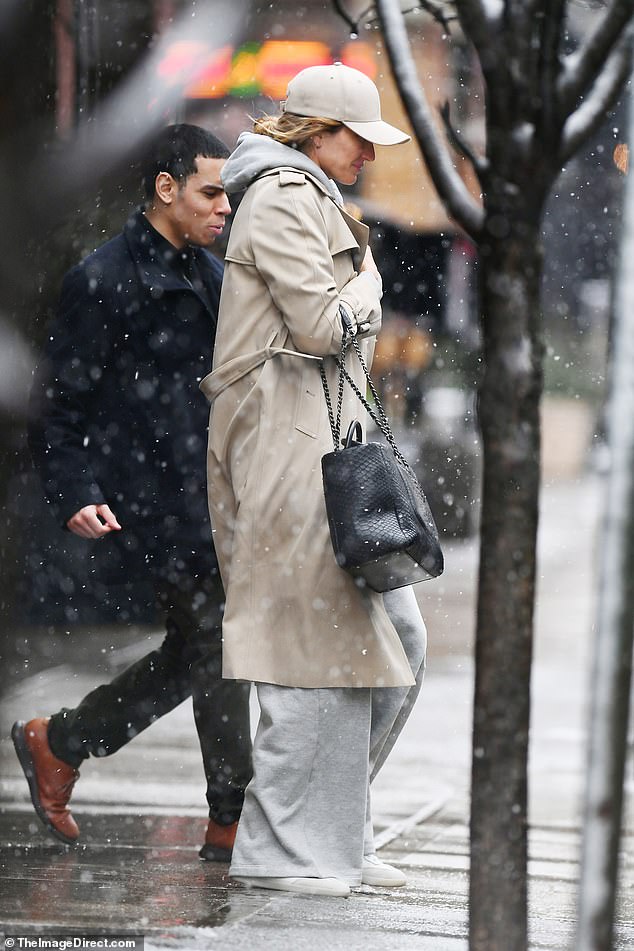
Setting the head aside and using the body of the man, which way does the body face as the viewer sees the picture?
to the viewer's right

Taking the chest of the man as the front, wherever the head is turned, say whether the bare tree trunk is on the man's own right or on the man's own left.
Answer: on the man's own right

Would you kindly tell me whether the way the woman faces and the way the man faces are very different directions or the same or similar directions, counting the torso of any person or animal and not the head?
same or similar directions

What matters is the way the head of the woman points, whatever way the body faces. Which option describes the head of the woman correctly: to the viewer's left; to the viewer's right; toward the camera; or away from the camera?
to the viewer's right

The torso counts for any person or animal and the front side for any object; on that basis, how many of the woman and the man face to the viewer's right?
2

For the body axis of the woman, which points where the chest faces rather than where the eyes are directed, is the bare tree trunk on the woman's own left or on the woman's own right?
on the woman's own right

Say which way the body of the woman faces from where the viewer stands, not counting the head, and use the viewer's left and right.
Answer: facing to the right of the viewer
